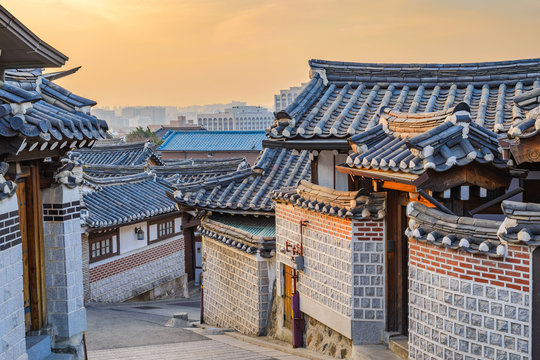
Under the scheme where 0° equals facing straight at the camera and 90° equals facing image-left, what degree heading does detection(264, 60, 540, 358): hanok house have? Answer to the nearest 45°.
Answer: approximately 45°

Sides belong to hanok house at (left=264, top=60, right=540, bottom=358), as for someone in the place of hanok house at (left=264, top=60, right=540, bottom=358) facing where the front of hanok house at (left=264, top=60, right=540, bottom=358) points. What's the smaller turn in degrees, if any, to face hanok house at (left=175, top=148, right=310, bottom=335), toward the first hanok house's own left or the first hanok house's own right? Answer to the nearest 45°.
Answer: approximately 90° to the first hanok house's own right

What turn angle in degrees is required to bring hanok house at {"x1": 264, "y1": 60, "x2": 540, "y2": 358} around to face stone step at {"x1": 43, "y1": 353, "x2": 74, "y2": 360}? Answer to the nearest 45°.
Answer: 0° — it already faces it

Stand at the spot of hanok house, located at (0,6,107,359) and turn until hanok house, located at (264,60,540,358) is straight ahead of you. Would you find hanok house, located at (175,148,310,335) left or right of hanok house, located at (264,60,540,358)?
left

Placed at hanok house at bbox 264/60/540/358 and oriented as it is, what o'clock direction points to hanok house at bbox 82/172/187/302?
hanok house at bbox 82/172/187/302 is roughly at 3 o'clock from hanok house at bbox 264/60/540/358.
